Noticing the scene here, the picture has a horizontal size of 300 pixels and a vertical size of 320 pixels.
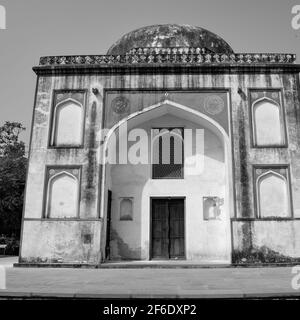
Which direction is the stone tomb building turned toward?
toward the camera

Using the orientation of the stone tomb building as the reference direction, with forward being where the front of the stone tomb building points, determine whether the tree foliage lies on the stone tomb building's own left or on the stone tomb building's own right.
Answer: on the stone tomb building's own right
